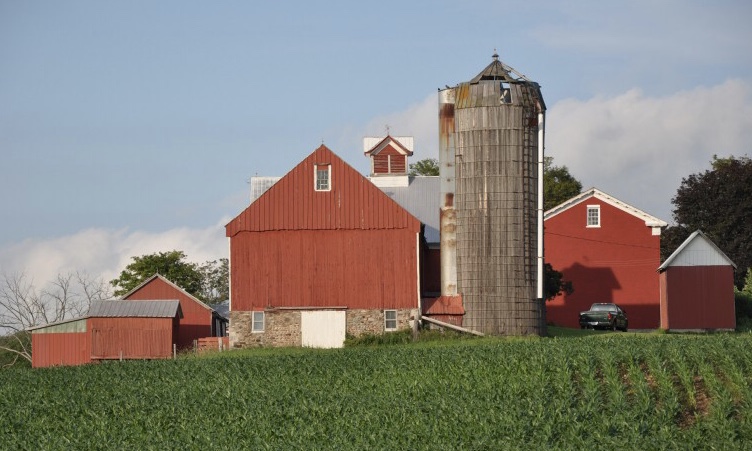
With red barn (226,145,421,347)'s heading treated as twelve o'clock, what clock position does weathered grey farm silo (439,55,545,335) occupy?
The weathered grey farm silo is roughly at 9 o'clock from the red barn.

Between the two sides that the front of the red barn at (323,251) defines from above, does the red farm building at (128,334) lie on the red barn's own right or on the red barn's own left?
on the red barn's own right

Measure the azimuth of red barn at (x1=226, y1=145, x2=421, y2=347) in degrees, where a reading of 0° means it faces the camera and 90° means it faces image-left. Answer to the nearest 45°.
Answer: approximately 0°
